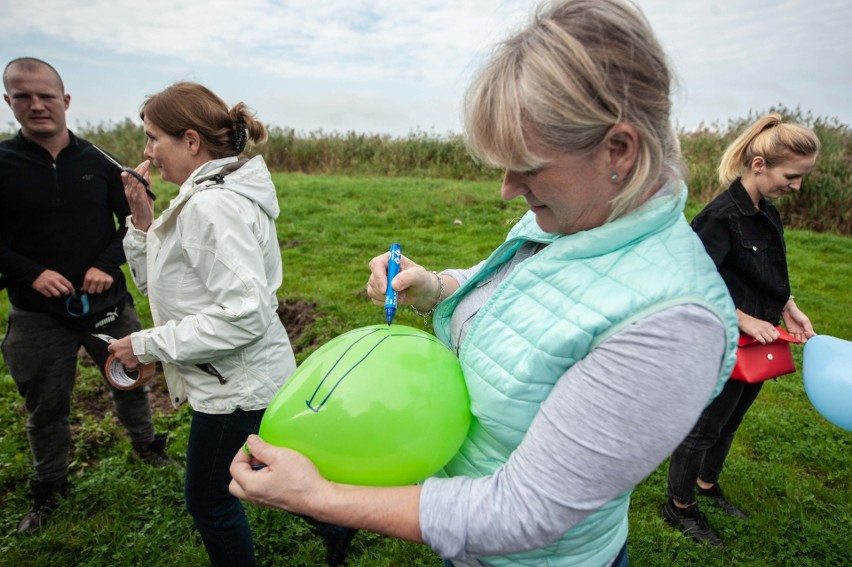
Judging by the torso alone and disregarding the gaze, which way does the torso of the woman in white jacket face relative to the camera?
to the viewer's left

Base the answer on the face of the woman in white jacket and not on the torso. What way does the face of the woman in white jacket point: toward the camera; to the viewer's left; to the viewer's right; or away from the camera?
to the viewer's left

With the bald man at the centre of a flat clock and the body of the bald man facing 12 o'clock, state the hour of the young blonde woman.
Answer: The young blonde woman is roughly at 10 o'clock from the bald man.

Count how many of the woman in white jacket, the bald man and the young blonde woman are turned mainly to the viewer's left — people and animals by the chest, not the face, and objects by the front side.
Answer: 1

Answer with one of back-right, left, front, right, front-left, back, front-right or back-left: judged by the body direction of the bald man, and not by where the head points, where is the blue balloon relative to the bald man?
front-left

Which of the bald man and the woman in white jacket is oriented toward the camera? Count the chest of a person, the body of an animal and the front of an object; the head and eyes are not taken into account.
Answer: the bald man

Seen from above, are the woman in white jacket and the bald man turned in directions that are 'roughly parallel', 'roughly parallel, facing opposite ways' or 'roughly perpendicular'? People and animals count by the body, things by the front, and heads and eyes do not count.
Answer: roughly perpendicular

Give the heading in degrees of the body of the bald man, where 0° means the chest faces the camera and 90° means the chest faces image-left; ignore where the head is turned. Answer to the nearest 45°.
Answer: approximately 0°

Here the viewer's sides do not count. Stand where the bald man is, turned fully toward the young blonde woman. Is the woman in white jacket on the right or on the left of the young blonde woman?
right
